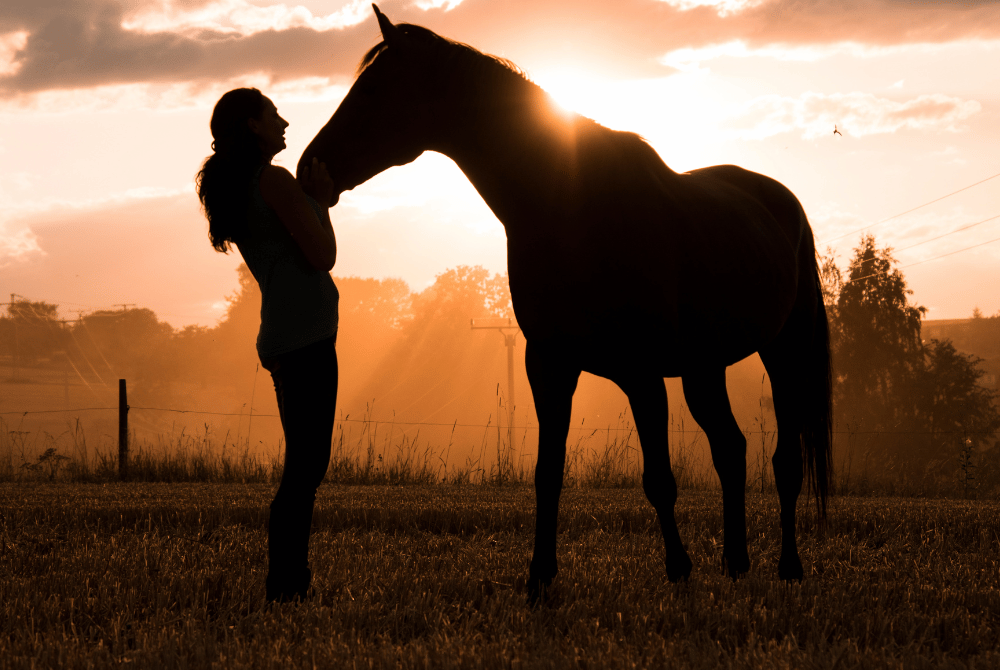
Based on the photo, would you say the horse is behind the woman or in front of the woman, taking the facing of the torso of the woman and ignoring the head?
in front

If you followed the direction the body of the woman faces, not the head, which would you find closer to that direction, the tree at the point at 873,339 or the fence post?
the tree

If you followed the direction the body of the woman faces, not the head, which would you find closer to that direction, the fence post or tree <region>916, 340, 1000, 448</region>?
the tree

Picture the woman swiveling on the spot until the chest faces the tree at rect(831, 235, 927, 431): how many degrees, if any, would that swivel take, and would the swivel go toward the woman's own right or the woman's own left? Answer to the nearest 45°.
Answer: approximately 45° to the woman's own left

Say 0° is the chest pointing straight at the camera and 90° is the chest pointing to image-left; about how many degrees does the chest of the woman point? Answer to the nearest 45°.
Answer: approximately 270°

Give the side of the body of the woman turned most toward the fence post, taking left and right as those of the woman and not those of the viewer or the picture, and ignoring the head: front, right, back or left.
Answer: left

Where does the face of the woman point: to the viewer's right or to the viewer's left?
to the viewer's right

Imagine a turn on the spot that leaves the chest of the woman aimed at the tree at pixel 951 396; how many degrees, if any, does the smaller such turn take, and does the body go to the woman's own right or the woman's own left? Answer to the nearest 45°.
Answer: approximately 45° to the woman's own left

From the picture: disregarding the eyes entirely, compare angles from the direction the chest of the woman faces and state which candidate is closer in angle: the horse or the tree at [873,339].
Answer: the horse
